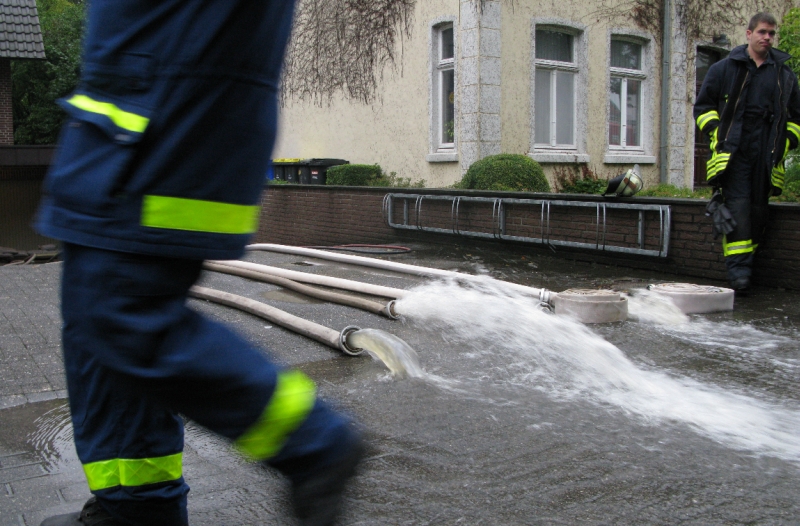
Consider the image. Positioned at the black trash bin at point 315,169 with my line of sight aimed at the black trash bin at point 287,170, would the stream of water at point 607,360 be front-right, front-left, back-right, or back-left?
back-left

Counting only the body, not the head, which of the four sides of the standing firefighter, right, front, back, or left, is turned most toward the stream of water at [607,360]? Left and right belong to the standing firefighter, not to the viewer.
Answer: front

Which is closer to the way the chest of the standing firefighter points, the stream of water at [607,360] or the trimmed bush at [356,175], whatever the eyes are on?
the stream of water

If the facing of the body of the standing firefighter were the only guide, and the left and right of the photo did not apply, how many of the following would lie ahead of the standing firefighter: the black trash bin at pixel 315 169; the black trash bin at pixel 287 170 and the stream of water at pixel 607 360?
1

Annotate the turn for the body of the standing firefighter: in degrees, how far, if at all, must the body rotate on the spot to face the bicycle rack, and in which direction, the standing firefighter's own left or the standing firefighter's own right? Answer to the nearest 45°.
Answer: approximately 135° to the standing firefighter's own right

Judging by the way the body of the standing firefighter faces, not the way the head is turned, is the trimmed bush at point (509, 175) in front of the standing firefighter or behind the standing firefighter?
behind

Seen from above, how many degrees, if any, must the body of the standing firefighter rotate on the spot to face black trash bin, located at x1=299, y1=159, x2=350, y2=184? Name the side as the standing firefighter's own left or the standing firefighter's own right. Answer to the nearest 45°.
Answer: approximately 135° to the standing firefighter's own right

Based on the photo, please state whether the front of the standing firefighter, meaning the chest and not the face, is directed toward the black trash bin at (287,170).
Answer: no

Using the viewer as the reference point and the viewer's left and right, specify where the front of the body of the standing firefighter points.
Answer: facing the viewer

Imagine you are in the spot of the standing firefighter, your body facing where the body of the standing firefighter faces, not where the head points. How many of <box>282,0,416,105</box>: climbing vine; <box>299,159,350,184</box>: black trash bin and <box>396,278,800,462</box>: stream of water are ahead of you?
1

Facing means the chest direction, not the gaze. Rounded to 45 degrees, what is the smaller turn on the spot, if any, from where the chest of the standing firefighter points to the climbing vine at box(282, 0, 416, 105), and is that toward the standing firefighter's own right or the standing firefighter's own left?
approximately 135° to the standing firefighter's own right

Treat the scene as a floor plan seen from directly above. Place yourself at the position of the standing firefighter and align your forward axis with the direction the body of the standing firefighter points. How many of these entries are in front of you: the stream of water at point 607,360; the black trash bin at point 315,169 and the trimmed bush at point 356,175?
1
